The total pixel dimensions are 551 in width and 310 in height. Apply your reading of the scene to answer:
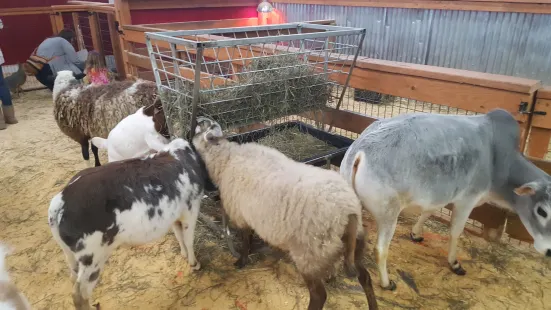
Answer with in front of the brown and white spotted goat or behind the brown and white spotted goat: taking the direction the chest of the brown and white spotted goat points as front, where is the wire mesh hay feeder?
in front

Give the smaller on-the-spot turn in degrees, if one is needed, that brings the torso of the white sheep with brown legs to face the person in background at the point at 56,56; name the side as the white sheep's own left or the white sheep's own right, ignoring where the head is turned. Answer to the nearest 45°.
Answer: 0° — it already faces them

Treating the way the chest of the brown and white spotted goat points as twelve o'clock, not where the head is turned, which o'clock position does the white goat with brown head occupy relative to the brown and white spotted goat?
The white goat with brown head is roughly at 11 o'clock from the brown and white spotted goat.

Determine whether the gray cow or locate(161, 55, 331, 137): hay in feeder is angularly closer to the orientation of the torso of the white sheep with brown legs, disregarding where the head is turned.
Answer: the hay in feeder

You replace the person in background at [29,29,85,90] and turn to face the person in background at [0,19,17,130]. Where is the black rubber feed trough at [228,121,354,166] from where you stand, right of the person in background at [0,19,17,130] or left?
left

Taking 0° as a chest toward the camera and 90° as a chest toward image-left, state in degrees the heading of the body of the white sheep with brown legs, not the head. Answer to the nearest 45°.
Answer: approximately 135°

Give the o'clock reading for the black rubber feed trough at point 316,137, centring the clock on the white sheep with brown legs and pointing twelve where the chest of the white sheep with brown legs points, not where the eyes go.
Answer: The black rubber feed trough is roughly at 2 o'clock from the white sheep with brown legs.

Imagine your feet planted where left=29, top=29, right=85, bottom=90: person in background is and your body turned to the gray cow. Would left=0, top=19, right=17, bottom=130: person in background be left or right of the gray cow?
right

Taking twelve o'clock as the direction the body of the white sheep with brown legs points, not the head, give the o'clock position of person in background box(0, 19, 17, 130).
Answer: The person in background is roughly at 12 o'clock from the white sheep with brown legs.

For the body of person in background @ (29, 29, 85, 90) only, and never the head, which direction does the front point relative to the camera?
to the viewer's right
